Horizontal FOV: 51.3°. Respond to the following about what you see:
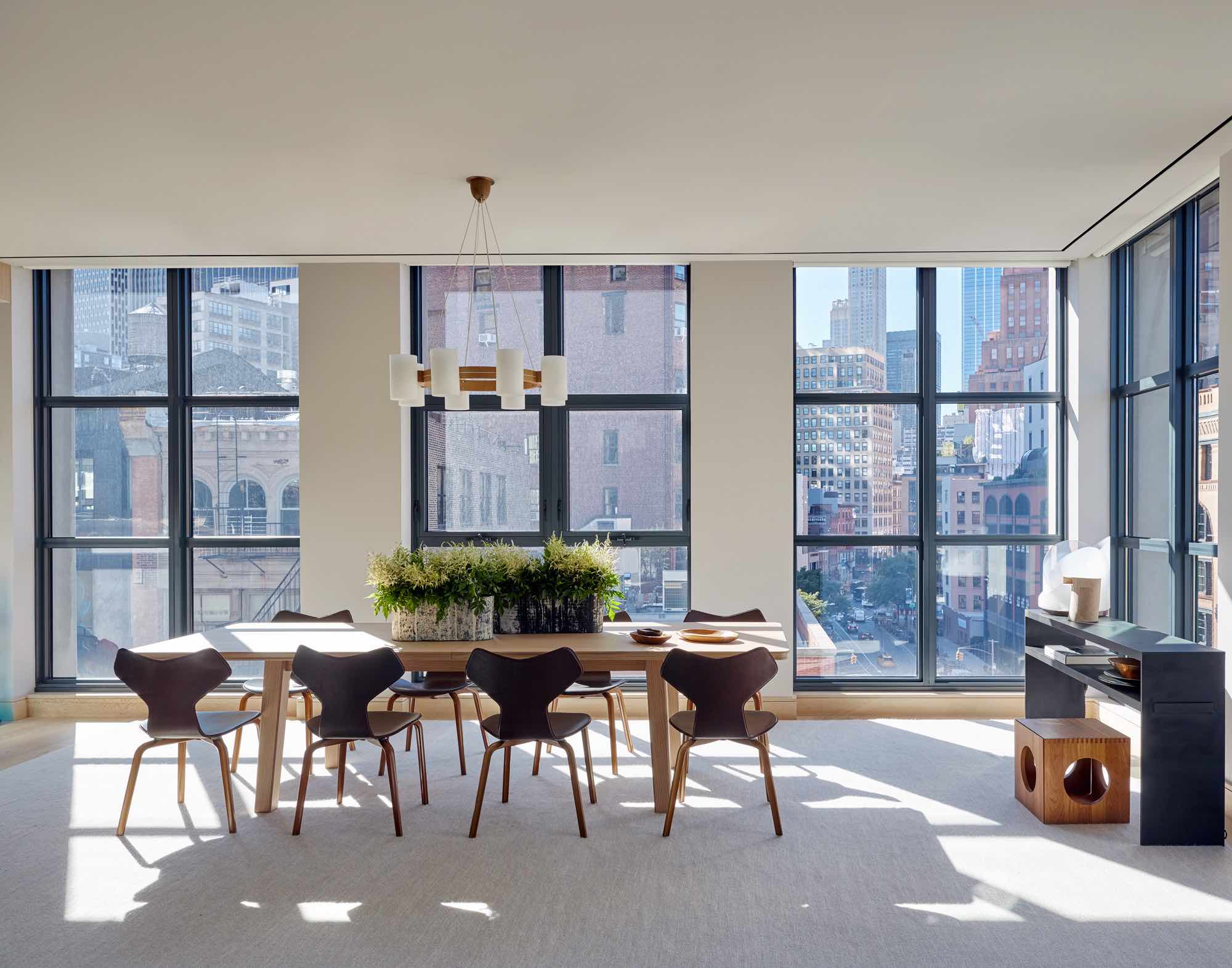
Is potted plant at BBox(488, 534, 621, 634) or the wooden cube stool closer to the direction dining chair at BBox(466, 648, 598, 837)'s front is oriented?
the potted plant

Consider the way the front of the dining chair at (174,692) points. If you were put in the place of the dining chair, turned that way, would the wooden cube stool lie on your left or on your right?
on your right

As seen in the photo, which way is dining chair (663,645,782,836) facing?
away from the camera

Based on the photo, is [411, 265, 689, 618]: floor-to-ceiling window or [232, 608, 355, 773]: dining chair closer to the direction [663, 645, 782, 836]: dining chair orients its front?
the floor-to-ceiling window

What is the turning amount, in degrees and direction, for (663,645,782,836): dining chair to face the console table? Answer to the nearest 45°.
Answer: approximately 90° to its right

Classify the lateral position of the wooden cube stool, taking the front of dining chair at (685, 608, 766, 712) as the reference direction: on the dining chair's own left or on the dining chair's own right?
on the dining chair's own left

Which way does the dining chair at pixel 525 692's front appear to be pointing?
away from the camera

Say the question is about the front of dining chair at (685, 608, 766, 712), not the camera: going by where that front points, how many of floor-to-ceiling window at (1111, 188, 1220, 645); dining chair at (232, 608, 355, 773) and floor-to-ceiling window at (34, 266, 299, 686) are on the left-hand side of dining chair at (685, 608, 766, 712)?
1

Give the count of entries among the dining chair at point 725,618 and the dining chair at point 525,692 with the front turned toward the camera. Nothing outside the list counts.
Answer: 1

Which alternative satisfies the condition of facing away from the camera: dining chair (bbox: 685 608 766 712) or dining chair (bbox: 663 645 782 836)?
dining chair (bbox: 663 645 782 836)

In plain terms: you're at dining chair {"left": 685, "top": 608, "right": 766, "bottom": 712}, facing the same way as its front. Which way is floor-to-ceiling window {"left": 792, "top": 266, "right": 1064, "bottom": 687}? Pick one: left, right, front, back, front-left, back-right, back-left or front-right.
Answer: back-left

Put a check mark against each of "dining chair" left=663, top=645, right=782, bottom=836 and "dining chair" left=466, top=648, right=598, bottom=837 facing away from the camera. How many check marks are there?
2

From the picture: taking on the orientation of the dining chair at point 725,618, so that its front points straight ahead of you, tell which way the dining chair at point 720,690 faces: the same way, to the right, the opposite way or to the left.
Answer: the opposite way

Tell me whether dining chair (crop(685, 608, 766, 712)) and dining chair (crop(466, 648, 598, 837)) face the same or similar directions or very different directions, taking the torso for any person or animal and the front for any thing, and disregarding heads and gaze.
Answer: very different directions
